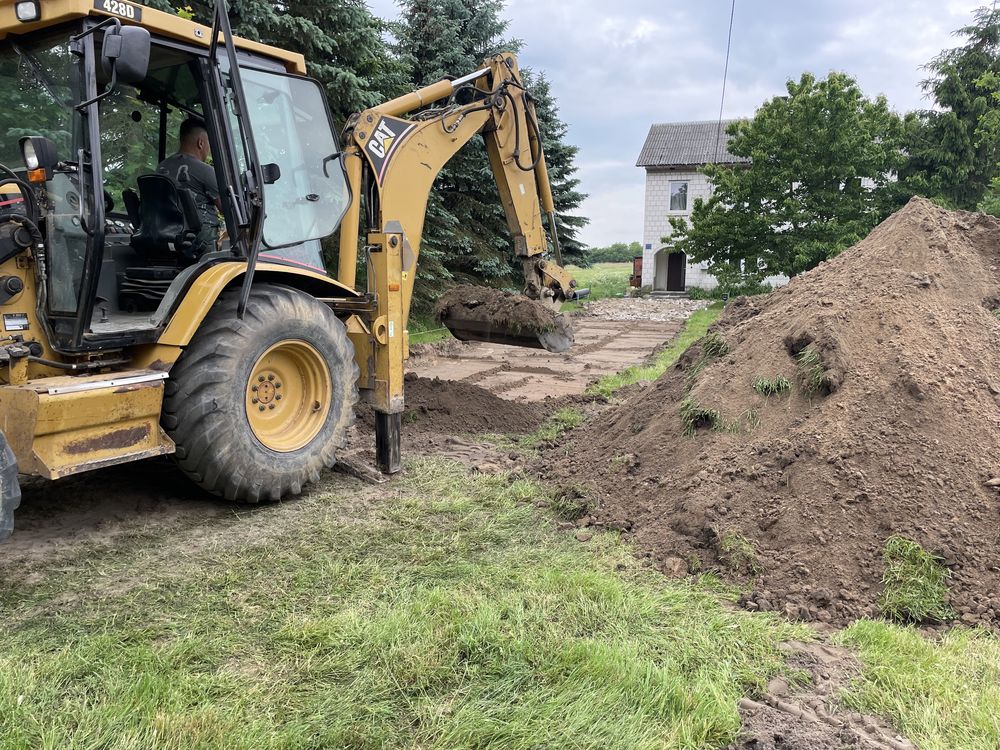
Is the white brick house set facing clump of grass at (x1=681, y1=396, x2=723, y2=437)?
yes

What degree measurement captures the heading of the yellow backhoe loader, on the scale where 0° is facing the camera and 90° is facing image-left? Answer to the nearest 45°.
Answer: approximately 45°

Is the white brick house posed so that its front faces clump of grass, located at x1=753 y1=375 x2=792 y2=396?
yes

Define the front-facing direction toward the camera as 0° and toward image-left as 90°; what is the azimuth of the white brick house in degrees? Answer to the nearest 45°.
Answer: approximately 0°

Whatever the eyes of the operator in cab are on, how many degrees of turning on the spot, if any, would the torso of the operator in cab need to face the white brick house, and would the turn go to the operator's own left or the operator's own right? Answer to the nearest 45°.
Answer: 0° — they already face it

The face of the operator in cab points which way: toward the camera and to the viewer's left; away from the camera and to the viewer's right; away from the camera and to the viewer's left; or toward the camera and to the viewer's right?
away from the camera and to the viewer's right

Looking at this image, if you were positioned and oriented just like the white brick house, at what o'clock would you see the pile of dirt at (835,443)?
The pile of dirt is roughly at 12 o'clock from the white brick house.

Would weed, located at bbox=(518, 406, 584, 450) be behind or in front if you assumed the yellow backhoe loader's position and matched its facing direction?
behind
